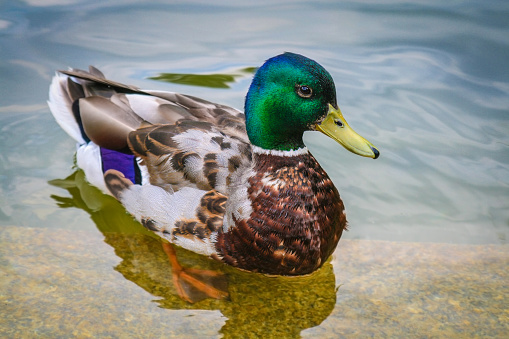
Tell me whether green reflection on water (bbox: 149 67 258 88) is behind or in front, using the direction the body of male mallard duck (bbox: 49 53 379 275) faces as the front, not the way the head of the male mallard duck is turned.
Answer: behind

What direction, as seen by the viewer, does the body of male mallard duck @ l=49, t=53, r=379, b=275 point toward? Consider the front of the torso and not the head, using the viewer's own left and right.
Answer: facing the viewer and to the right of the viewer
